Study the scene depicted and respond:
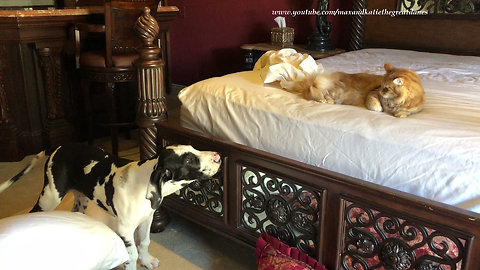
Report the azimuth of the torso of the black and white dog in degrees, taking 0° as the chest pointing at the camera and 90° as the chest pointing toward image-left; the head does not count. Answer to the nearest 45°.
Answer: approximately 315°

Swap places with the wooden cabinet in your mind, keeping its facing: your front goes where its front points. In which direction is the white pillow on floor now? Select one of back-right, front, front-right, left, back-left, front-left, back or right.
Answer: front-right

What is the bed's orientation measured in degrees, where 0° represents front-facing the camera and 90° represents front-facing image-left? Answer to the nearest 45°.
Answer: approximately 45°

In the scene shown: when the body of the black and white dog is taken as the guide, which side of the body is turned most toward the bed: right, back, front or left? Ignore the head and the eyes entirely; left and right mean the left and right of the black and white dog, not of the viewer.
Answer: front

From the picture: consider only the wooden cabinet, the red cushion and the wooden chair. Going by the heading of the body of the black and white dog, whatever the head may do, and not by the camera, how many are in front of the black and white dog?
1

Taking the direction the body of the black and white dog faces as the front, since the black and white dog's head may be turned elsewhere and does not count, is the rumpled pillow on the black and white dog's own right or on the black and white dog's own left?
on the black and white dog's own left

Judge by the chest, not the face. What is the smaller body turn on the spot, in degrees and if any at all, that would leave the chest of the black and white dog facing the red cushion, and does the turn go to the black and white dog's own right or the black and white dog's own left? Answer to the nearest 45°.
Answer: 0° — it already faces it

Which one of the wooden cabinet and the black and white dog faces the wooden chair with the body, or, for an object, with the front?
the wooden cabinet

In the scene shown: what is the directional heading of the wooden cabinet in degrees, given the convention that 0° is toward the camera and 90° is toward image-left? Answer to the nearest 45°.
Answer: approximately 315°

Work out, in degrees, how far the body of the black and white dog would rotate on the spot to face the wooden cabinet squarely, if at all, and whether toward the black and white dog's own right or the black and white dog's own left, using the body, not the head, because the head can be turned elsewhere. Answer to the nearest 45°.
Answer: approximately 135° to the black and white dog's own left

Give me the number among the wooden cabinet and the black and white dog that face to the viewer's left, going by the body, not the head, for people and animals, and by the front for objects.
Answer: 0
